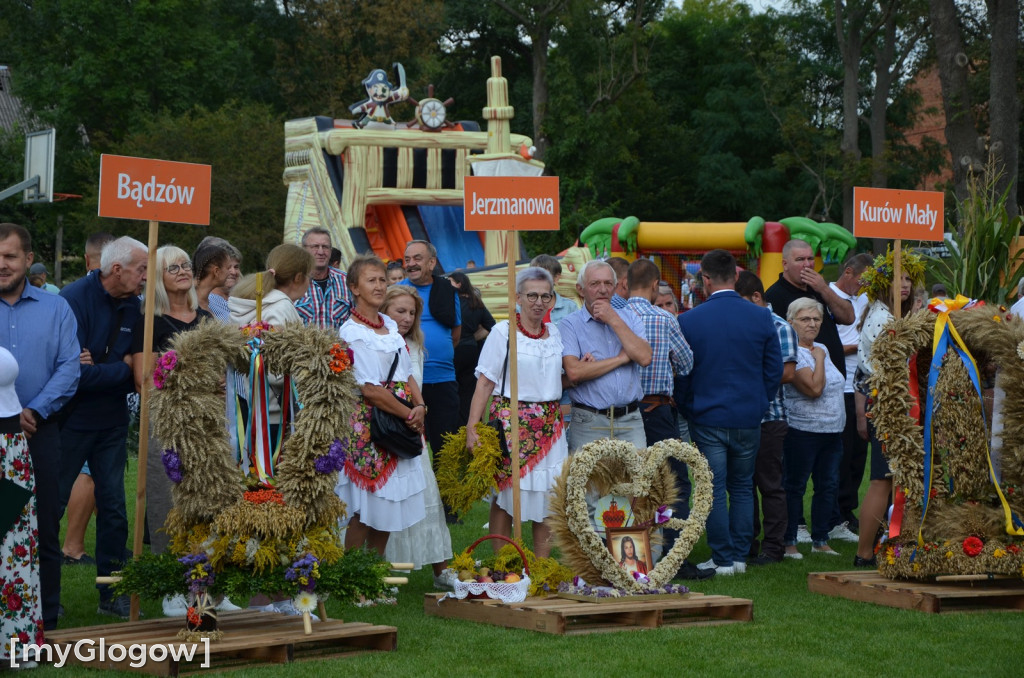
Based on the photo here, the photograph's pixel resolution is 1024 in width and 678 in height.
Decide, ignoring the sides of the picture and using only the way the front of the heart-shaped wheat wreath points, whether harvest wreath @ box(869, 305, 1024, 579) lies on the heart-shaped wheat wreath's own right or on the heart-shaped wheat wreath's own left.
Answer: on the heart-shaped wheat wreath's own left

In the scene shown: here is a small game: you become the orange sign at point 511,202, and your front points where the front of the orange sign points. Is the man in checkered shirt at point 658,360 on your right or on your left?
on your left

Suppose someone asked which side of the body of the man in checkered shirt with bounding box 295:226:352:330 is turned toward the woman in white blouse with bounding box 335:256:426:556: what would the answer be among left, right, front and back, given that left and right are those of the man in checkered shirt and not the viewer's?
front

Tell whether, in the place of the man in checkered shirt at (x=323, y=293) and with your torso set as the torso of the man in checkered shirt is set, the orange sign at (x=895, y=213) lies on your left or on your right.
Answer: on your left

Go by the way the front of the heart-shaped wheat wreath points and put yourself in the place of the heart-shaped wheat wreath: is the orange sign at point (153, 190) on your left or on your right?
on your right
